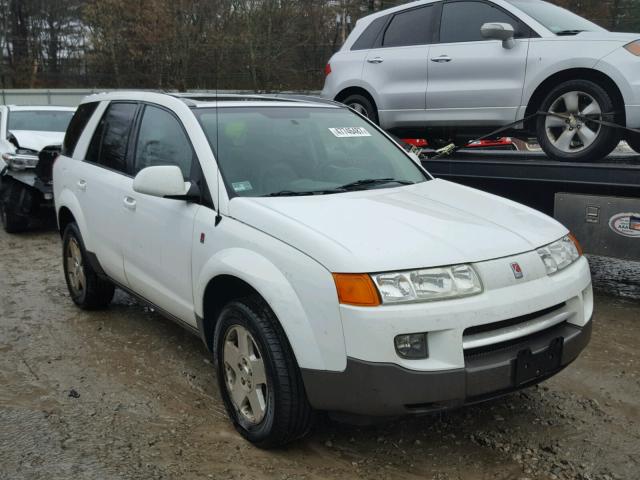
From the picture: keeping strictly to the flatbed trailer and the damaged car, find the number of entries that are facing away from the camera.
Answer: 0

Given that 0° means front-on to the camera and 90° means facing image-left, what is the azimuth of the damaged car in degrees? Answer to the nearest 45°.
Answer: approximately 315°

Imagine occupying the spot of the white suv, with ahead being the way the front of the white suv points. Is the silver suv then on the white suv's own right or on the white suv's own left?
on the white suv's own left

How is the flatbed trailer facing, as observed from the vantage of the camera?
facing to the right of the viewer

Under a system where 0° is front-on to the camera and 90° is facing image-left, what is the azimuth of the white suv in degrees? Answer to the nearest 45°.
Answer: approximately 315°

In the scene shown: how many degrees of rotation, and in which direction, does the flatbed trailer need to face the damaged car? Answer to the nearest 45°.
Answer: approximately 180°

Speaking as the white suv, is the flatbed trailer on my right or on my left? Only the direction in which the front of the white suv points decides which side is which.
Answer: on my left

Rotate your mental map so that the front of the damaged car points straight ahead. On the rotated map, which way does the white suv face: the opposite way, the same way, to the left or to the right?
the same way

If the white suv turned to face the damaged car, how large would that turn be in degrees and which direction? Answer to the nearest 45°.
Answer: approximately 180°

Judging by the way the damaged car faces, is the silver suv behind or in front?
in front
